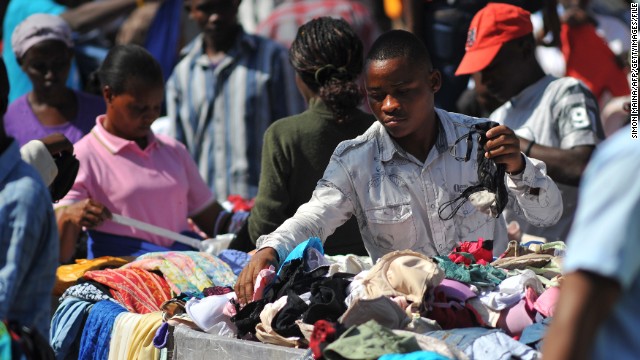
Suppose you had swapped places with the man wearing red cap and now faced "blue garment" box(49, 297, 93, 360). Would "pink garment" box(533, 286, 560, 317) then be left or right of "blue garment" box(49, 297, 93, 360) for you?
left

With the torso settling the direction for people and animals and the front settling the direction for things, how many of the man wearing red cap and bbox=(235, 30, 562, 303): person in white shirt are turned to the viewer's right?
0

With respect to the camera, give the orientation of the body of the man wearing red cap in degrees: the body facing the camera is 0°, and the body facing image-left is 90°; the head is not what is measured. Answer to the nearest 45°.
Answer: approximately 45°

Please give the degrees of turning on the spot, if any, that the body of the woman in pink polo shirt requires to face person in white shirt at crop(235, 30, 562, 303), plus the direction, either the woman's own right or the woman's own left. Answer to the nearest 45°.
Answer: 0° — they already face them

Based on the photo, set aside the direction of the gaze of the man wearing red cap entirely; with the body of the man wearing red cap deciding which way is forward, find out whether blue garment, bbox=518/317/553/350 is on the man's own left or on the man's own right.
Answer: on the man's own left

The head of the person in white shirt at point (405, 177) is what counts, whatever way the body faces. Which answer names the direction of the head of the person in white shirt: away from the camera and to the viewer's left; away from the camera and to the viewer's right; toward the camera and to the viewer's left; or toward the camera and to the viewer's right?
toward the camera and to the viewer's left

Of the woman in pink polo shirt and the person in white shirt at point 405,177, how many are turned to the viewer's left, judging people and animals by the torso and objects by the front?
0

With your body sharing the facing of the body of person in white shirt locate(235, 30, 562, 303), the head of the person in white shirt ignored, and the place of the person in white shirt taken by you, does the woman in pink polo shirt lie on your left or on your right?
on your right

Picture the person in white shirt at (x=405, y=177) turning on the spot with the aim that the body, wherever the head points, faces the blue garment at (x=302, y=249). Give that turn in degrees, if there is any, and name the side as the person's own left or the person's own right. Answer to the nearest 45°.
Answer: approximately 45° to the person's own right

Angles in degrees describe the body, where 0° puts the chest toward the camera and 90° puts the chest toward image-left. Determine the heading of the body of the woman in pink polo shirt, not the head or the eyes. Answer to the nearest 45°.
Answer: approximately 315°

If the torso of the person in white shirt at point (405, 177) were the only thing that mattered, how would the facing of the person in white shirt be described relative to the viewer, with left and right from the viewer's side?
facing the viewer

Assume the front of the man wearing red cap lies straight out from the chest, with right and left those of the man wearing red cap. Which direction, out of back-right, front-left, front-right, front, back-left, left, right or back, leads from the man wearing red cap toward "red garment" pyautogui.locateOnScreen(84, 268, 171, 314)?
front

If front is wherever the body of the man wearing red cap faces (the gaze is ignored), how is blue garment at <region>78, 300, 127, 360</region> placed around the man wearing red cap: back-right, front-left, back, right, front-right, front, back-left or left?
front

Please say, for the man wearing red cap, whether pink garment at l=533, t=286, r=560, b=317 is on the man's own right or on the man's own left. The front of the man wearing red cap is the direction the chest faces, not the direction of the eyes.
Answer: on the man's own left
